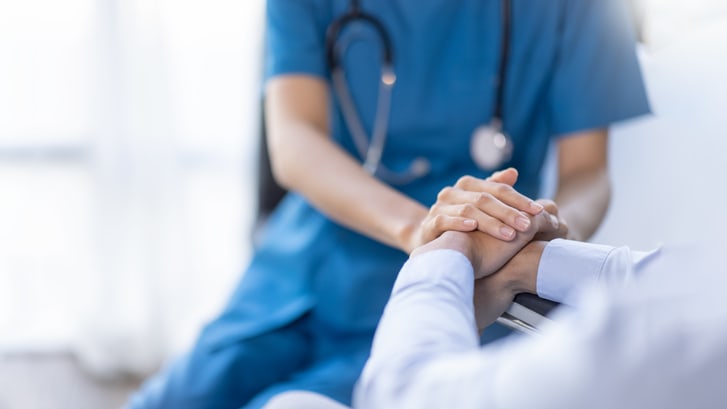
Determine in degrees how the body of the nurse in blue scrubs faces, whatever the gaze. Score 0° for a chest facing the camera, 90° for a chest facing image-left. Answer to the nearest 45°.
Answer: approximately 0°
